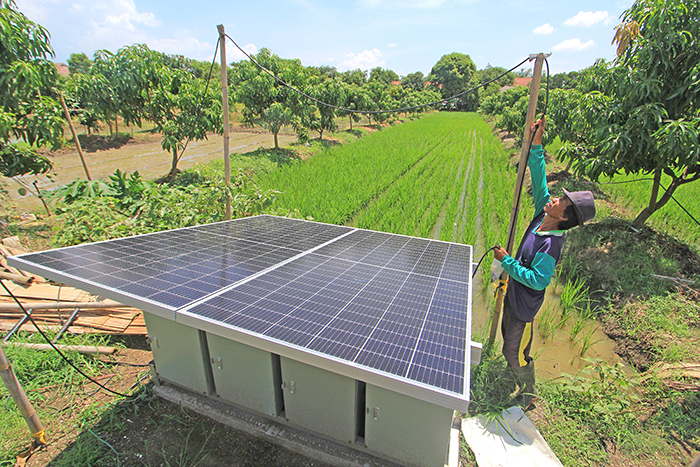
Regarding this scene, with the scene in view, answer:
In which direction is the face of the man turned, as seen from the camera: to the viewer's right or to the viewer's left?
to the viewer's left

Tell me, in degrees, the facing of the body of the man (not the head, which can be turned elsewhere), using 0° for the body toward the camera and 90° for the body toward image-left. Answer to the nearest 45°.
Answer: approximately 90°

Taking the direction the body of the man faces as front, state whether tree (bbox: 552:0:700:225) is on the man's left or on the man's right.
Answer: on the man's right

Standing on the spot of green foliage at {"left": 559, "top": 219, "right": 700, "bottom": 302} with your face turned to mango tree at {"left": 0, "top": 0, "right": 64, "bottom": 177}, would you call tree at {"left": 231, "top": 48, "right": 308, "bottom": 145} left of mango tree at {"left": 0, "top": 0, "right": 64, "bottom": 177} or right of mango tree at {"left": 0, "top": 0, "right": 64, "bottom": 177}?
right

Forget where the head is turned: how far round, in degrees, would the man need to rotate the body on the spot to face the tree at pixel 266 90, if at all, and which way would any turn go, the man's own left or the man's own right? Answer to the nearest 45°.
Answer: approximately 45° to the man's own right
